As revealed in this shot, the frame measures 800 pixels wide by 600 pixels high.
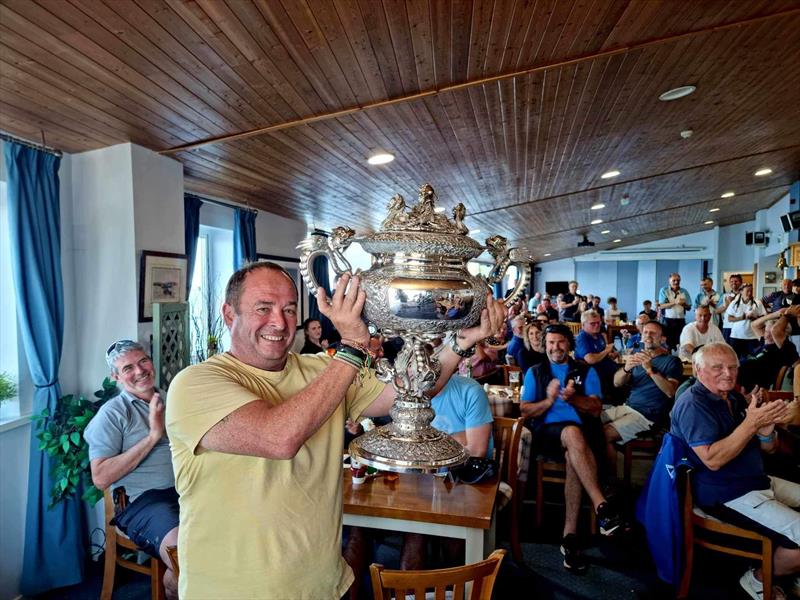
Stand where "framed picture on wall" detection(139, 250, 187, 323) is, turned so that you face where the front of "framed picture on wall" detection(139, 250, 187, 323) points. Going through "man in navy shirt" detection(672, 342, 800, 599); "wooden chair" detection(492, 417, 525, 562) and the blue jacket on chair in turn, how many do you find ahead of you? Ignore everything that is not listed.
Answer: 3

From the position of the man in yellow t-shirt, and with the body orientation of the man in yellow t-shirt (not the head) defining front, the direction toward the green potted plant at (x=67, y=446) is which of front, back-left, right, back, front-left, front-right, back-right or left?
back

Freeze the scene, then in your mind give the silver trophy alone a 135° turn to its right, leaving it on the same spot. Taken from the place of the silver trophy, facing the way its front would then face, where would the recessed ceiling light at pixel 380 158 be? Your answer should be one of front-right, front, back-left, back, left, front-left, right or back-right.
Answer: front-right

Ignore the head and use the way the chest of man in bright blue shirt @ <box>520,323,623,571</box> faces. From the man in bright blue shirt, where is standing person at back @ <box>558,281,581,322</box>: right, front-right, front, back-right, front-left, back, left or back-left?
back

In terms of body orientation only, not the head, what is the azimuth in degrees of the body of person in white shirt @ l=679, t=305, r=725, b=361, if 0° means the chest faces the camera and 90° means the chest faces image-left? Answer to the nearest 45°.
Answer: approximately 0°

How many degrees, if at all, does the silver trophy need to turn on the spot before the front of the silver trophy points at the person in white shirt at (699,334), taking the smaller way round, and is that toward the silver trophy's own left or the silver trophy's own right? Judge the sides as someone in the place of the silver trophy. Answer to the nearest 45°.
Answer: approximately 135° to the silver trophy's own left

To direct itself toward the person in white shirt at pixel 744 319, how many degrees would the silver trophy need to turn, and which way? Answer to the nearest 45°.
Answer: approximately 135° to its left

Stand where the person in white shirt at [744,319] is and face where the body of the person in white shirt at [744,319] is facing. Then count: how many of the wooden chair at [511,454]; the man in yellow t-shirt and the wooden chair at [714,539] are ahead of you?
3

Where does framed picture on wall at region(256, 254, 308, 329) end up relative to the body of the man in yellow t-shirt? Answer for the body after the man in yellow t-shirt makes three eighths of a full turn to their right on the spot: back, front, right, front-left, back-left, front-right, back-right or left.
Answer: right

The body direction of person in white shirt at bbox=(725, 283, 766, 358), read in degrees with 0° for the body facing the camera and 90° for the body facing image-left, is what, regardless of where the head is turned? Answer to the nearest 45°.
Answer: approximately 0°
